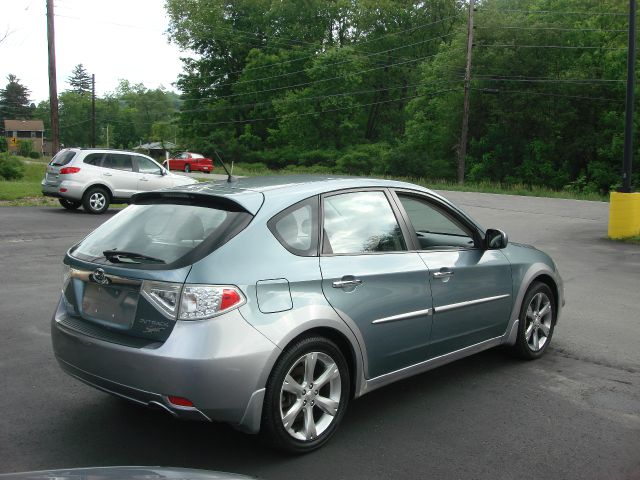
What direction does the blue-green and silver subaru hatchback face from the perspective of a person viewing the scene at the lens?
facing away from the viewer and to the right of the viewer

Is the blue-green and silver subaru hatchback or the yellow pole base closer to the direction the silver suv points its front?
the yellow pole base

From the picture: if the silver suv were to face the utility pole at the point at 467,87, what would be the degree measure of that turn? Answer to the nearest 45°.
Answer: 0° — it already faces it

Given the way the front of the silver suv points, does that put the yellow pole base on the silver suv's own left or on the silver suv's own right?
on the silver suv's own right

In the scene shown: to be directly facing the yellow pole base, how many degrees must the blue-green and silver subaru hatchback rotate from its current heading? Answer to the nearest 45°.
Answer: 0° — it already faces it

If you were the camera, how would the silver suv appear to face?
facing away from the viewer and to the right of the viewer

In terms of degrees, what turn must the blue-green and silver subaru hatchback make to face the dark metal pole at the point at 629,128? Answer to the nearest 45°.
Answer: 0° — it already faces it

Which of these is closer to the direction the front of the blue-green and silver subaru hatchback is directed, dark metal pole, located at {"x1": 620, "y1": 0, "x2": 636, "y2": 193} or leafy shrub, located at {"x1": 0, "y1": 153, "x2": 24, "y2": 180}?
the dark metal pole

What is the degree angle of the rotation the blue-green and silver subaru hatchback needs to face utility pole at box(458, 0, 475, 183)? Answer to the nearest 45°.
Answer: approximately 45° to its left

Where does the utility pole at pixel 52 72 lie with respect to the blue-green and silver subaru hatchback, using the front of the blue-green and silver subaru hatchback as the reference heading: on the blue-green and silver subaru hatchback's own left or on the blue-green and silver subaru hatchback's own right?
on the blue-green and silver subaru hatchback's own left

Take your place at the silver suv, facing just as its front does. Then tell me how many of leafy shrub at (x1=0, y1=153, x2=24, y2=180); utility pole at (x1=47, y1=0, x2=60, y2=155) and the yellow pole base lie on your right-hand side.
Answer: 1
